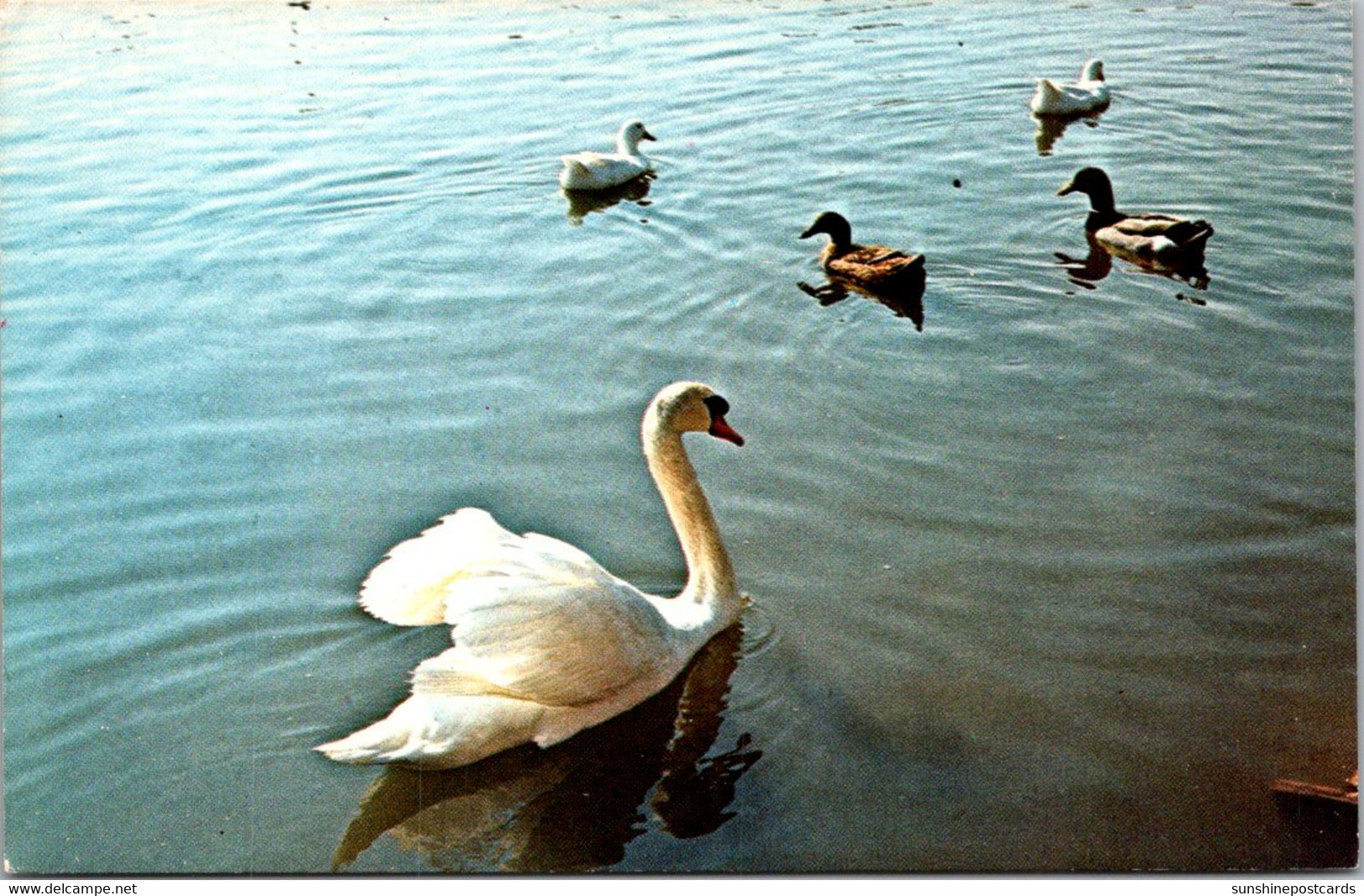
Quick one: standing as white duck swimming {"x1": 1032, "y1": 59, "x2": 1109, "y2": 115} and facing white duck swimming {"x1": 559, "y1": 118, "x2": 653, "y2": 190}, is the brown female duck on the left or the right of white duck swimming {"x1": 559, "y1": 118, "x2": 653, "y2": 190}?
left

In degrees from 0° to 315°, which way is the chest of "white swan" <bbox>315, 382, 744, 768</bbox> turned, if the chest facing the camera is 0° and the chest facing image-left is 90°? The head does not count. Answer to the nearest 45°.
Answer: approximately 225°

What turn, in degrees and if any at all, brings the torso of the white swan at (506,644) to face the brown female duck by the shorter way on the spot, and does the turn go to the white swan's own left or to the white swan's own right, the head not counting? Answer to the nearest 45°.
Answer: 0° — it already faces it

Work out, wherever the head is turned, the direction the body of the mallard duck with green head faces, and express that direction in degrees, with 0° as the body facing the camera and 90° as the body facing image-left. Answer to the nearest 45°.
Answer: approximately 135°

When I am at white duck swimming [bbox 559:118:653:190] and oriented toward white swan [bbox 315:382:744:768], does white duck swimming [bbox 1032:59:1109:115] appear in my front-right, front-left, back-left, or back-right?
back-left

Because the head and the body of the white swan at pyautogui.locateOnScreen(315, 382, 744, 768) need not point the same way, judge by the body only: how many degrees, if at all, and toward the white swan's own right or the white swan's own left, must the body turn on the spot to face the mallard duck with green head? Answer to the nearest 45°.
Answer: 0° — it already faces it

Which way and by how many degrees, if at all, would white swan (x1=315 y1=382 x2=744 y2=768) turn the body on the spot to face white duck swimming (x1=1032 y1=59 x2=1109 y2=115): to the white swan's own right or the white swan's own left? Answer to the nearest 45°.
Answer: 0° — it already faces it

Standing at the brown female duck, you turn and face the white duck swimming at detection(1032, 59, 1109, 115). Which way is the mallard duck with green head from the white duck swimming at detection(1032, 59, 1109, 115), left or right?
right
